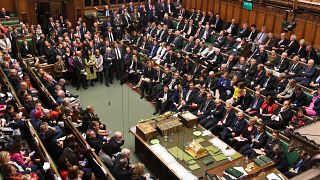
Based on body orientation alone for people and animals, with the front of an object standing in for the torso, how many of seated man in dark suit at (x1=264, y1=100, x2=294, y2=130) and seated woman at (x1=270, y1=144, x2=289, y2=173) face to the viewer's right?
0

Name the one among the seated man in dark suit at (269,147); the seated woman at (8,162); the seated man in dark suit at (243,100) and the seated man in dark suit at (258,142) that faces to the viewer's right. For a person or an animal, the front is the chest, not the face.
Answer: the seated woman

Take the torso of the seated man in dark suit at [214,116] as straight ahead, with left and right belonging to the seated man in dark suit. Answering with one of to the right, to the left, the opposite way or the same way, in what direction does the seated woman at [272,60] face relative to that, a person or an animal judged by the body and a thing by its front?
the same way

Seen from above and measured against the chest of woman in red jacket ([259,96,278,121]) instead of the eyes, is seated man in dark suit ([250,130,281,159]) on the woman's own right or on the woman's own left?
on the woman's own left

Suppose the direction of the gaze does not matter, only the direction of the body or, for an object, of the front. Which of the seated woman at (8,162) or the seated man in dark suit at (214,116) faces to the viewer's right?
the seated woman

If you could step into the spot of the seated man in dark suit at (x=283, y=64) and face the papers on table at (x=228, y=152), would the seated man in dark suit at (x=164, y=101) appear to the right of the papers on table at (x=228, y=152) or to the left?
right

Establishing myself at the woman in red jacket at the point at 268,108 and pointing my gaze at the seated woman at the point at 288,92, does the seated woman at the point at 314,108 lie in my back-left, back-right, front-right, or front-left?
front-right

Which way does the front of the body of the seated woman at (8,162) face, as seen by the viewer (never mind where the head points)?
to the viewer's right

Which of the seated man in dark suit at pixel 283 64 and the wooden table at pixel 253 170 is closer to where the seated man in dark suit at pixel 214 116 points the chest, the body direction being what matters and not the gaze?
the wooden table

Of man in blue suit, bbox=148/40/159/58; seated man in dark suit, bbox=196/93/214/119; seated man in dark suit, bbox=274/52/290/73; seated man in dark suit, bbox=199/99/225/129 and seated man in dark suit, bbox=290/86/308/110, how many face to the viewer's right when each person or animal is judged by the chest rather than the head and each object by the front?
0

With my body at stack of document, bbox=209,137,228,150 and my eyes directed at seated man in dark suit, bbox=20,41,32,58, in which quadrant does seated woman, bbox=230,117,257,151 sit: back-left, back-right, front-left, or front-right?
back-right

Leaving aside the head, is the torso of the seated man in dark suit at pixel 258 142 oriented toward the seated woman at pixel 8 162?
yes

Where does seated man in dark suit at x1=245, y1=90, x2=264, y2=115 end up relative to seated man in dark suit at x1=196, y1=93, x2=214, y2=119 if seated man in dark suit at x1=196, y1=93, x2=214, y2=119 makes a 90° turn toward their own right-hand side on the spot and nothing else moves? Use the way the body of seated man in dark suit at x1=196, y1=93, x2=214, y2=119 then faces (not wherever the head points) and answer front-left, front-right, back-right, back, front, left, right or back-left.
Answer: back-right

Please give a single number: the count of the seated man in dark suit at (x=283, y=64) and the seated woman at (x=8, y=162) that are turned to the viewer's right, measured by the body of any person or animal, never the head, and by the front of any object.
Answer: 1

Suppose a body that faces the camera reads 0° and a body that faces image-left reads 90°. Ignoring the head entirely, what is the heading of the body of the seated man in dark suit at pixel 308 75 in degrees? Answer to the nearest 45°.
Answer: approximately 45°

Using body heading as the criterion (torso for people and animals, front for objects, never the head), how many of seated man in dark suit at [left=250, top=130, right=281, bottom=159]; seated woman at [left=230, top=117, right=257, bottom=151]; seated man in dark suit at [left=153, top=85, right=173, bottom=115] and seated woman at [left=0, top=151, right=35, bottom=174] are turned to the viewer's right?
1

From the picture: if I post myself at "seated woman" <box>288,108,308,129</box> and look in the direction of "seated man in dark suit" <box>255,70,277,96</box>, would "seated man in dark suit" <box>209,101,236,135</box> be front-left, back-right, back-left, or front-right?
front-left

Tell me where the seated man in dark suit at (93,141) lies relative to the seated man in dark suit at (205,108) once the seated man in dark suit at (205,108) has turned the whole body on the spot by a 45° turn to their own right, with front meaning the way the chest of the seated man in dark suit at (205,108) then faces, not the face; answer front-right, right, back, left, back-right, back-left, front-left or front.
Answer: front-left
